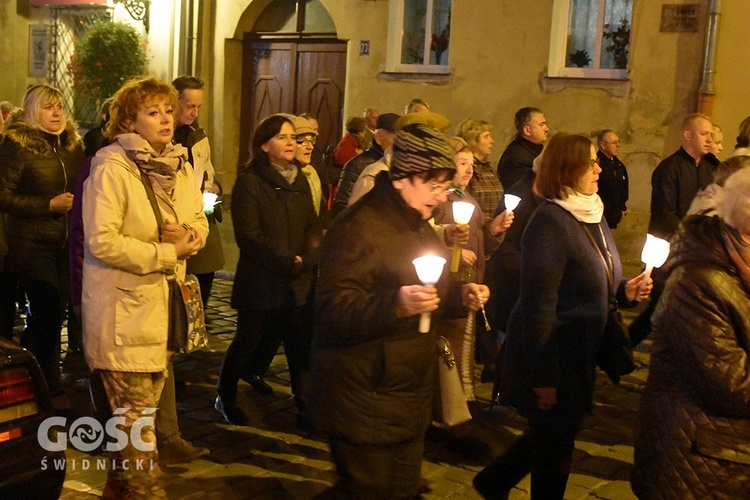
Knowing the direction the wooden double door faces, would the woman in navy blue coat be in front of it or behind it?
in front

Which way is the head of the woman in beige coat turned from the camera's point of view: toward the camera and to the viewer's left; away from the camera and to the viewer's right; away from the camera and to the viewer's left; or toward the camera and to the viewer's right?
toward the camera and to the viewer's right

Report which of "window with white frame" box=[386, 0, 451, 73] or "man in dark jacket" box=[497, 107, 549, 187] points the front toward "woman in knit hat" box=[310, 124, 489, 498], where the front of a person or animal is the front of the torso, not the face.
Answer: the window with white frame

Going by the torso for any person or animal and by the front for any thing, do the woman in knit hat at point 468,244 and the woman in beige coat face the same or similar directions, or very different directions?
same or similar directions

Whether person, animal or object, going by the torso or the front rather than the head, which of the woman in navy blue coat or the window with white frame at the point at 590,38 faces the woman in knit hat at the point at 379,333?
the window with white frame

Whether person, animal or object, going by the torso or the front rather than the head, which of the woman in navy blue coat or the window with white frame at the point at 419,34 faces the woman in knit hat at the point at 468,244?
the window with white frame

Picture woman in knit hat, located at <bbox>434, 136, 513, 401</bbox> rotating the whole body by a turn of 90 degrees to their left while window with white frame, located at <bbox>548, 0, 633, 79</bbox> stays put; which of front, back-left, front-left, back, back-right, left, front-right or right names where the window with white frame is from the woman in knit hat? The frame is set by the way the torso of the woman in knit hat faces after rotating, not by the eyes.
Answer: front-left

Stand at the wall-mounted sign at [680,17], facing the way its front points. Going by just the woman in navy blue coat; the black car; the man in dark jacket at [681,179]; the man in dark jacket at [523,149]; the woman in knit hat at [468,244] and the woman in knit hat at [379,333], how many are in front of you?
6

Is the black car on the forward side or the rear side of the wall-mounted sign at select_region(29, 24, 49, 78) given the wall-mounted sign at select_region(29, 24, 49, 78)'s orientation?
on the forward side

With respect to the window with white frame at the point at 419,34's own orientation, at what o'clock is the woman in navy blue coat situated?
The woman in navy blue coat is roughly at 12 o'clock from the window with white frame.

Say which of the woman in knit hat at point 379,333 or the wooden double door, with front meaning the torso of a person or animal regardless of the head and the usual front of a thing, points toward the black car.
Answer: the wooden double door

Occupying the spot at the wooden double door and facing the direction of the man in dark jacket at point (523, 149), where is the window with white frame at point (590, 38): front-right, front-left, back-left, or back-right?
front-left

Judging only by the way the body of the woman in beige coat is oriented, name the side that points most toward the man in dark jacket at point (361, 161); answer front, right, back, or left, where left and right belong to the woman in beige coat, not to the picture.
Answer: left

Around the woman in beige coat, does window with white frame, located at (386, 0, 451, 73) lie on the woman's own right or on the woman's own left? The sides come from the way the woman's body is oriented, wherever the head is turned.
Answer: on the woman's own left

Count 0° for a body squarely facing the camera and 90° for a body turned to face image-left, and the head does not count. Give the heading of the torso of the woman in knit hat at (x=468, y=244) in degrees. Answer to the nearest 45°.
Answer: approximately 315°

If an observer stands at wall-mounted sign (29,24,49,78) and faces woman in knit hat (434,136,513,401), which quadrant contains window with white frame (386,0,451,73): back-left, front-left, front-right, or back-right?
front-left

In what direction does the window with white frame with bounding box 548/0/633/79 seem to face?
toward the camera
